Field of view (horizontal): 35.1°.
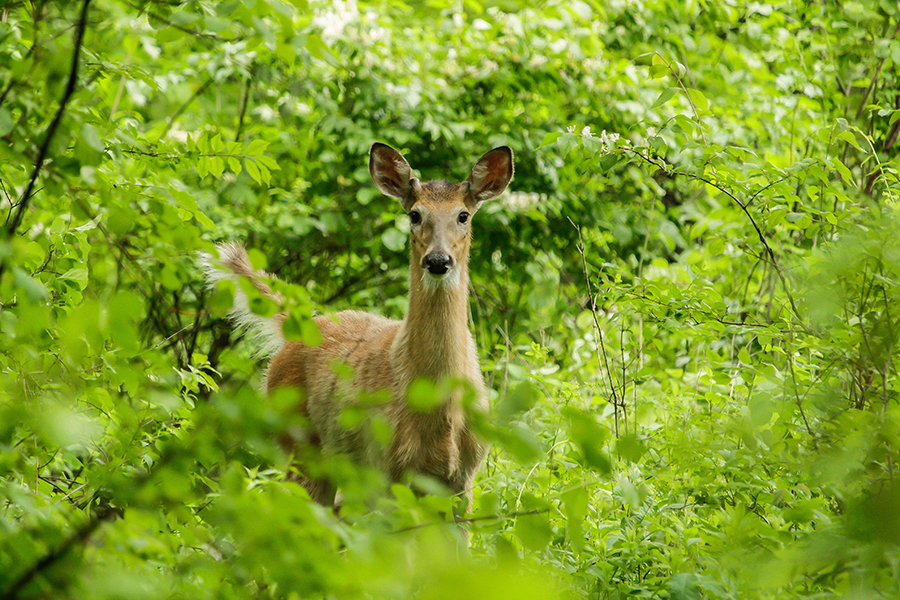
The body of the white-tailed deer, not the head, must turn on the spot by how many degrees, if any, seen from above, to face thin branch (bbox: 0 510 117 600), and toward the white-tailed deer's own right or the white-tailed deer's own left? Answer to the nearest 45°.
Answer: approximately 45° to the white-tailed deer's own right

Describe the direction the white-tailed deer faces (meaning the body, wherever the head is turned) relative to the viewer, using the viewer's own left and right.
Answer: facing the viewer and to the right of the viewer
